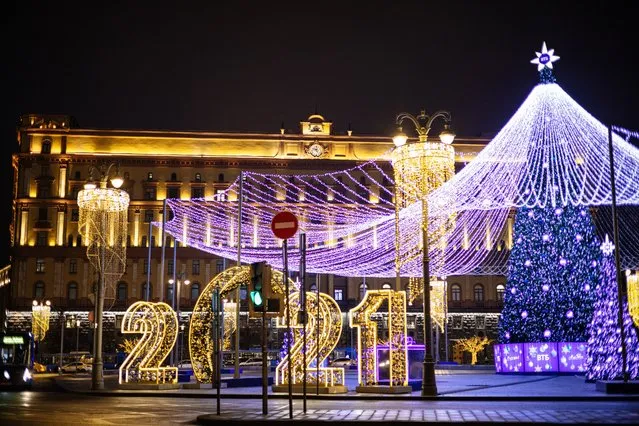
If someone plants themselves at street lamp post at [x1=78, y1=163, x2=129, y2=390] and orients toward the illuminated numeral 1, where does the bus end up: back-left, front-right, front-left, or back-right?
back-left

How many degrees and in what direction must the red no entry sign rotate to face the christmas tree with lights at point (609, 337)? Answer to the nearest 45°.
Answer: approximately 135° to its left

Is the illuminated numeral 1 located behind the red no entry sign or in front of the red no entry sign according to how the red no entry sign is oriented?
behind

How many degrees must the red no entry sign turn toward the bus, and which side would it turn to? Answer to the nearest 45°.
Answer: approximately 135° to its right

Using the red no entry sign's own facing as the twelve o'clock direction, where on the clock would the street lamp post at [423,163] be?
The street lamp post is roughly at 7 o'clock from the red no entry sign.

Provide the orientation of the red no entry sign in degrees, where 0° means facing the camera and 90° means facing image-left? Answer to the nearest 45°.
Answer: approximately 0°

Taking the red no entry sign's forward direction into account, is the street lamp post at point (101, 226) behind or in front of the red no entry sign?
behind

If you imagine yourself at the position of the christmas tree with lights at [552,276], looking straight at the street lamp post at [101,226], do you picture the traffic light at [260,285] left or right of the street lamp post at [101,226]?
left

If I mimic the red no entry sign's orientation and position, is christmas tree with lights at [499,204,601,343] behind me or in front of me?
behind
